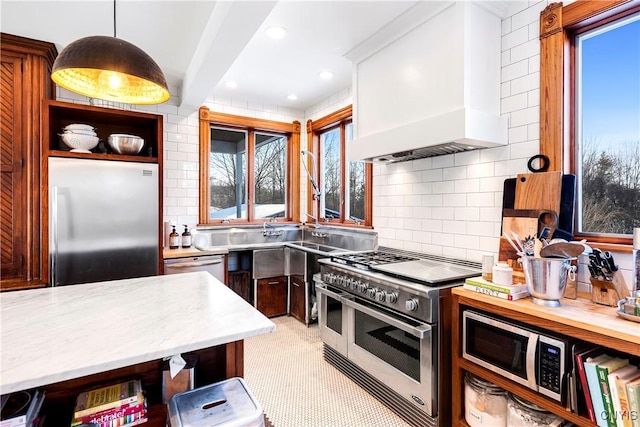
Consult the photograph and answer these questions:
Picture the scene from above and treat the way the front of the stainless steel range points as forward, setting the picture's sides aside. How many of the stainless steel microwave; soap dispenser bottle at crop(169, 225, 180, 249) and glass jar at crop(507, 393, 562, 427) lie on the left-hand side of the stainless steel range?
2

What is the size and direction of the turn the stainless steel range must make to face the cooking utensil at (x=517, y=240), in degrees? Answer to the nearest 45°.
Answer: approximately 135° to its left

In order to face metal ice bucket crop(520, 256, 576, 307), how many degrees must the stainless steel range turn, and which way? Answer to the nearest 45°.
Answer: approximately 90° to its left

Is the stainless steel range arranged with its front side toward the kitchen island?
yes

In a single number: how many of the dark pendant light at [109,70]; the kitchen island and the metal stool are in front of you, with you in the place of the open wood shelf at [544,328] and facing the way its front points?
3

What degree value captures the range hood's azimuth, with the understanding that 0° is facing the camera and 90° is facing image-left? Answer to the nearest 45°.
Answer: approximately 45°

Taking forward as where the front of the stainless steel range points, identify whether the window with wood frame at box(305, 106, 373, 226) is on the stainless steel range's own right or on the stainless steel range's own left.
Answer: on the stainless steel range's own right

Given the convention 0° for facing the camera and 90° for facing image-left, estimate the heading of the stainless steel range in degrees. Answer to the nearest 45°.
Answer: approximately 45°
